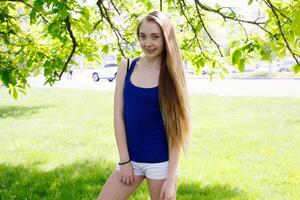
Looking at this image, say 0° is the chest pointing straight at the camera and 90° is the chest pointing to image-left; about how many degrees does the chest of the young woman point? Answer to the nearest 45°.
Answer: approximately 0°
